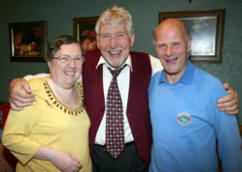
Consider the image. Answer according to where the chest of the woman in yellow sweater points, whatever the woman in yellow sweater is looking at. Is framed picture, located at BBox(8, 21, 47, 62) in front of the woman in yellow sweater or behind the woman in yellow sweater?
behind

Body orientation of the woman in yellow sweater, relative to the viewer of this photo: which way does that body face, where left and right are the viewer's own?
facing the viewer and to the right of the viewer

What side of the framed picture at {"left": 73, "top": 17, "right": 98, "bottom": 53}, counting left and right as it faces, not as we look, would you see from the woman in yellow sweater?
front

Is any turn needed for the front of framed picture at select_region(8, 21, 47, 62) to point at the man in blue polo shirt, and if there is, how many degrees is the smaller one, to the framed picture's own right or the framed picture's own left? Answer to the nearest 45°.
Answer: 0° — it already faces them

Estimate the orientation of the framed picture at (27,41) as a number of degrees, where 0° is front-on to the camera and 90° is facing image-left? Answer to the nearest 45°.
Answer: approximately 0°

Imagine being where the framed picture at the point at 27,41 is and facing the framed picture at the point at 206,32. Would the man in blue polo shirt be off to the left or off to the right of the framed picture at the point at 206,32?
right

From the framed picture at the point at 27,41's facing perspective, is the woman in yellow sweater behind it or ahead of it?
ahead

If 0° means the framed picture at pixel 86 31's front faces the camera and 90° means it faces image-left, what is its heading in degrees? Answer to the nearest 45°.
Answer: approximately 0°

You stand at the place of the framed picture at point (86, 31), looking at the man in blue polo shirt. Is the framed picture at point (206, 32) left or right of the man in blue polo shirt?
left

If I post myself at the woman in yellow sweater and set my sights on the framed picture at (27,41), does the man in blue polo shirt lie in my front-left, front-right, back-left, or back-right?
back-right

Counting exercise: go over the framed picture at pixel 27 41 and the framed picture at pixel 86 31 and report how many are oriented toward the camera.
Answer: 2

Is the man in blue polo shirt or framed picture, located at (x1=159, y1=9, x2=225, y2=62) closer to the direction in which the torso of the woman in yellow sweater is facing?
the man in blue polo shirt
